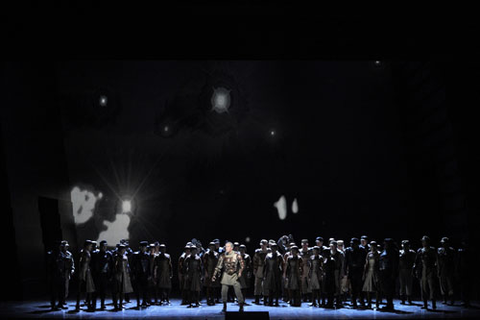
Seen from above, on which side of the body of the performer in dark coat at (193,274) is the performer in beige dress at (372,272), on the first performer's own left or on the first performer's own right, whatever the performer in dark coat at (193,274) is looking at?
on the first performer's own left

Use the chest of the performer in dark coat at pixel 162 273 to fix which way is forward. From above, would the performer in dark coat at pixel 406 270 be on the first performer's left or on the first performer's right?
on the first performer's left

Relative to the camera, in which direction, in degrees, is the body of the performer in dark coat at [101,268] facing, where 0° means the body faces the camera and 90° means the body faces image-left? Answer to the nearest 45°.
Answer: approximately 0°

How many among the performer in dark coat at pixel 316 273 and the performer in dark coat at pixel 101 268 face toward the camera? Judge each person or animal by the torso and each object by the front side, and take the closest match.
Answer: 2

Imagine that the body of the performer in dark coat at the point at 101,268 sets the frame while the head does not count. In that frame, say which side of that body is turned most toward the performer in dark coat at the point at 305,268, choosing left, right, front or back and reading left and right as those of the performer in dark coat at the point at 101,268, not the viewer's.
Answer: left

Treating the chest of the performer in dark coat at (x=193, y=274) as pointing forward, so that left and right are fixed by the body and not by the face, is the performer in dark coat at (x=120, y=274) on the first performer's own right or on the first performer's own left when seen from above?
on the first performer's own right

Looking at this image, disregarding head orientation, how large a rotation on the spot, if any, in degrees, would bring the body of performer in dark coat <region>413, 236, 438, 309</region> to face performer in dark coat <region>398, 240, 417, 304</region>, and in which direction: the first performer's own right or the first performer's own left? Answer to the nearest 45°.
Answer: approximately 90° to the first performer's own right

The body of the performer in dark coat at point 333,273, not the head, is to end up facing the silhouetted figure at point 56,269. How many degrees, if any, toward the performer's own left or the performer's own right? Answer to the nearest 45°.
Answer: approximately 45° to the performer's own right

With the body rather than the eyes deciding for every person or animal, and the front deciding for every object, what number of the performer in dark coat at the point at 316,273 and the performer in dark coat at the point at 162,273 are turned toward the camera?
2

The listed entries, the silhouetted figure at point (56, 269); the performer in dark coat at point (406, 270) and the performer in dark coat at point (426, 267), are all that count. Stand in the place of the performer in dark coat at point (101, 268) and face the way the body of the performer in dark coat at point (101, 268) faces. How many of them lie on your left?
2

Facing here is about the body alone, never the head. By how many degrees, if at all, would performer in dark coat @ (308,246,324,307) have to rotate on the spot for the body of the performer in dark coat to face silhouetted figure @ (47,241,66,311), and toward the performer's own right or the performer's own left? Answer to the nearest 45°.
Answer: approximately 90° to the performer's own right
